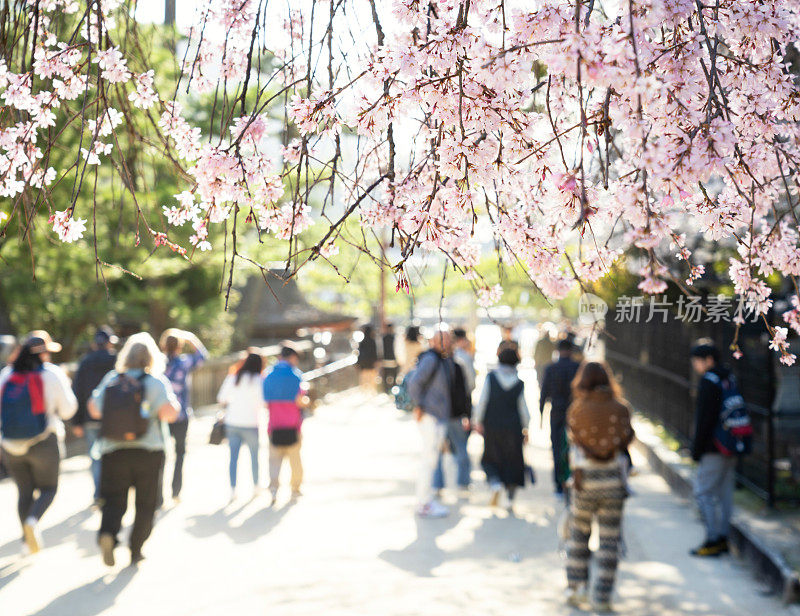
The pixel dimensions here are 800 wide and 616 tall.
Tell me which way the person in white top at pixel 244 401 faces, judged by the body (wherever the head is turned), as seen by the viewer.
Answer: away from the camera

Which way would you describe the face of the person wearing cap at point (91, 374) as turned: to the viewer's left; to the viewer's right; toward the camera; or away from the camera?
away from the camera

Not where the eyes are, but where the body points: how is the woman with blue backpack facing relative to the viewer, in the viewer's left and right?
facing away from the viewer and to the right of the viewer

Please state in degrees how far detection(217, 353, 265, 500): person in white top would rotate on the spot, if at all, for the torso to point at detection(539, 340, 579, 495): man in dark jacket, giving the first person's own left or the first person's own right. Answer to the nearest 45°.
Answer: approximately 90° to the first person's own right

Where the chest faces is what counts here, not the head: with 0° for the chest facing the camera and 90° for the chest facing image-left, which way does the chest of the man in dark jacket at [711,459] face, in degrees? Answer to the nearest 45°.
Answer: approximately 90°

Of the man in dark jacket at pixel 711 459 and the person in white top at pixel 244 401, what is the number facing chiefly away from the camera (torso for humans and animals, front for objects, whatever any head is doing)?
1

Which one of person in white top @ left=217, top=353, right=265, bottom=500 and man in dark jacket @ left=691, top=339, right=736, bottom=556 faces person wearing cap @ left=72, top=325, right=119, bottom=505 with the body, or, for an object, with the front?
the man in dark jacket

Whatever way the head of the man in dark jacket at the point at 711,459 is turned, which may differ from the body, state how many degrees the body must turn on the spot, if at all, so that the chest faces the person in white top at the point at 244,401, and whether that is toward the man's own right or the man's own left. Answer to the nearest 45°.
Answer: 0° — they already face them

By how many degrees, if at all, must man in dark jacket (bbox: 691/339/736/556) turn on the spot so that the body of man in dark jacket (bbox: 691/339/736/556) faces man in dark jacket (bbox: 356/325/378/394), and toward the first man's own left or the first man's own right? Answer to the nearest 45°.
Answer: approximately 45° to the first man's own right

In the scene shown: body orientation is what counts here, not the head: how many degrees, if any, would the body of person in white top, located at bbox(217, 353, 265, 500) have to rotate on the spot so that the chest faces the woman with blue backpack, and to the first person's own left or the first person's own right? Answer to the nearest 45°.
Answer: approximately 135° to the first person's own left
